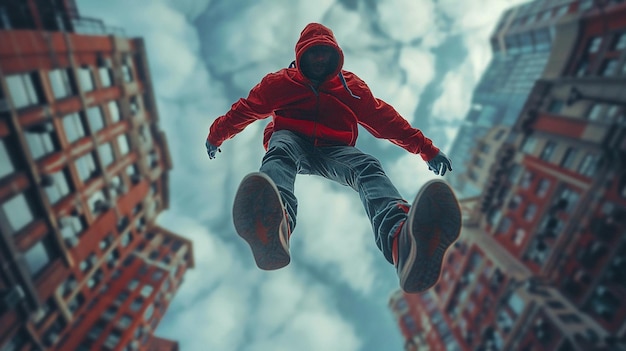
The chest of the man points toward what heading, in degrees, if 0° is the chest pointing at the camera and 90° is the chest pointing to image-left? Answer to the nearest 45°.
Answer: approximately 0°

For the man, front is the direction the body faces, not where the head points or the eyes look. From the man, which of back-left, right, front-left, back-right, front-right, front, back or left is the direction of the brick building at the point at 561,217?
back-left

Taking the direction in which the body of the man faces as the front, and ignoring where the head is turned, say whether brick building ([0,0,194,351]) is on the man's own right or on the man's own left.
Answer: on the man's own right
